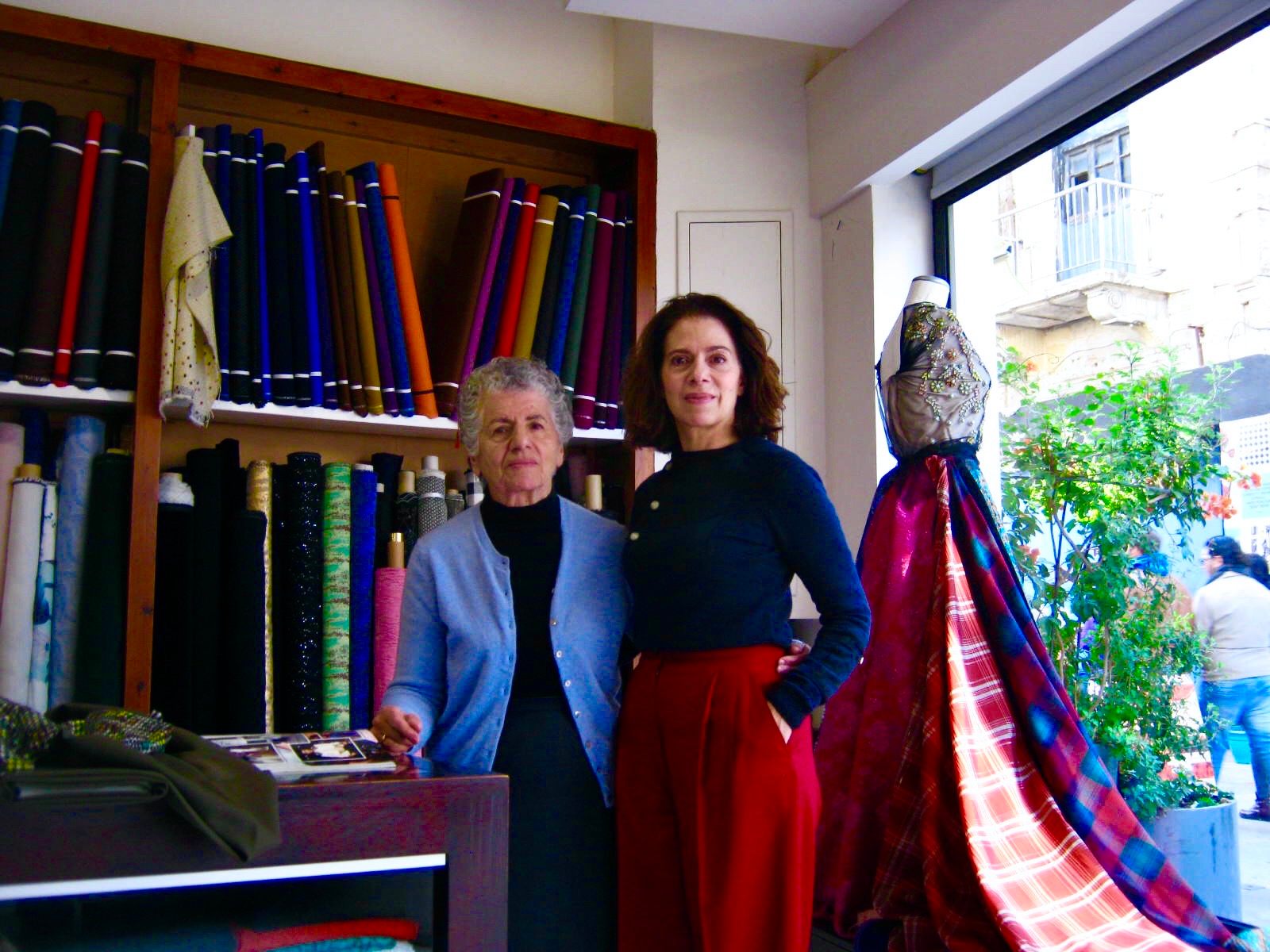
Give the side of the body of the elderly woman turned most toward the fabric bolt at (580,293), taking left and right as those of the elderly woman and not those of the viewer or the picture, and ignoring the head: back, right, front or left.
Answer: back

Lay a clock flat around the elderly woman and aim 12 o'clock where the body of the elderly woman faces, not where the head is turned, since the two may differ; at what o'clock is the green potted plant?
The green potted plant is roughly at 8 o'clock from the elderly woman.

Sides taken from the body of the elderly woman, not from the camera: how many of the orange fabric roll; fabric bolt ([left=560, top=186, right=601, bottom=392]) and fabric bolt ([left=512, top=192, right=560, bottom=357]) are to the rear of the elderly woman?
3

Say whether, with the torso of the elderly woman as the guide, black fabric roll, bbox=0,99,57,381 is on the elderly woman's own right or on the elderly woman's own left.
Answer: on the elderly woman's own right

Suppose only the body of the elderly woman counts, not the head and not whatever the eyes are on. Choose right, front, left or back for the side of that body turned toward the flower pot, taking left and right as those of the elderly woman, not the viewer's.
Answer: left

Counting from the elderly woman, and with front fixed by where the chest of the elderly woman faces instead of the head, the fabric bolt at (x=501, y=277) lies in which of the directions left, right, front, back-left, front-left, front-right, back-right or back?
back

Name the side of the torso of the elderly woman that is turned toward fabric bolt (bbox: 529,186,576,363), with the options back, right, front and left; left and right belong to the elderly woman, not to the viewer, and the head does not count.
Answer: back

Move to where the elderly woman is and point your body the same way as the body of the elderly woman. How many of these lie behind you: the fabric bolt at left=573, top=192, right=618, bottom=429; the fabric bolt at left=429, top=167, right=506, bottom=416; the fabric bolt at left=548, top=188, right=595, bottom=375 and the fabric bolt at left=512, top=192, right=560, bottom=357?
4

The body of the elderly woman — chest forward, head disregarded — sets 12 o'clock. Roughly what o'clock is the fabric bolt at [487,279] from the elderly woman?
The fabric bolt is roughly at 6 o'clock from the elderly woman.

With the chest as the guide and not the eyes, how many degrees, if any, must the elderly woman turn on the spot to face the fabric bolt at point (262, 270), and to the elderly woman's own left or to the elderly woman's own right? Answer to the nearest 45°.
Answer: approximately 135° to the elderly woman's own right

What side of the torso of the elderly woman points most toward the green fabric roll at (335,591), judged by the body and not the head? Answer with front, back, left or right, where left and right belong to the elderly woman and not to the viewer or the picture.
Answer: back

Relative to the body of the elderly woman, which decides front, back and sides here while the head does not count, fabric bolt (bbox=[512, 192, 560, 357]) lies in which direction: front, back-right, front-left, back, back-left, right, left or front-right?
back

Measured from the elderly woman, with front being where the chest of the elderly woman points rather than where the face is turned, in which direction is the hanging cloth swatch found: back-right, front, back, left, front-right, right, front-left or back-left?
back-right

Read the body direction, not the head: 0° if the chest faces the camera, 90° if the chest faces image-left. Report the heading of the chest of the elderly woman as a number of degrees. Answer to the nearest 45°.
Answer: approximately 0°

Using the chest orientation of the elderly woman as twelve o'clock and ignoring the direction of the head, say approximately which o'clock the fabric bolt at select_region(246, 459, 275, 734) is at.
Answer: The fabric bolt is roughly at 5 o'clock from the elderly woman.
